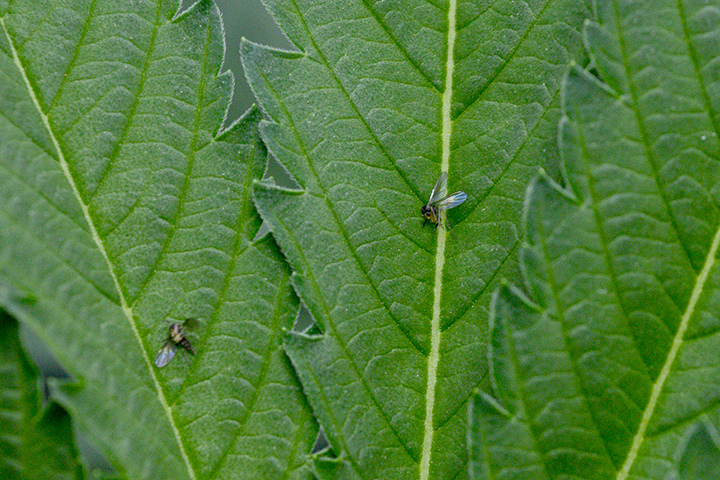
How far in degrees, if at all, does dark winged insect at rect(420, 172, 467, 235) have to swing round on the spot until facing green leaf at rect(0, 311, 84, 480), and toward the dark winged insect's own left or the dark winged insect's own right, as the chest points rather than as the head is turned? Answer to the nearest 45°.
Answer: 0° — it already faces it

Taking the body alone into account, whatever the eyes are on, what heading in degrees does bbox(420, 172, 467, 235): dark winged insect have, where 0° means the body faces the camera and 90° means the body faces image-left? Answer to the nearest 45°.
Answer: approximately 45°

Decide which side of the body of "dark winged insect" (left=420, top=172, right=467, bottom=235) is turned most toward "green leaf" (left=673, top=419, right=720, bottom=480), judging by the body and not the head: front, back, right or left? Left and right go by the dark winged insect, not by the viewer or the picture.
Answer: left
